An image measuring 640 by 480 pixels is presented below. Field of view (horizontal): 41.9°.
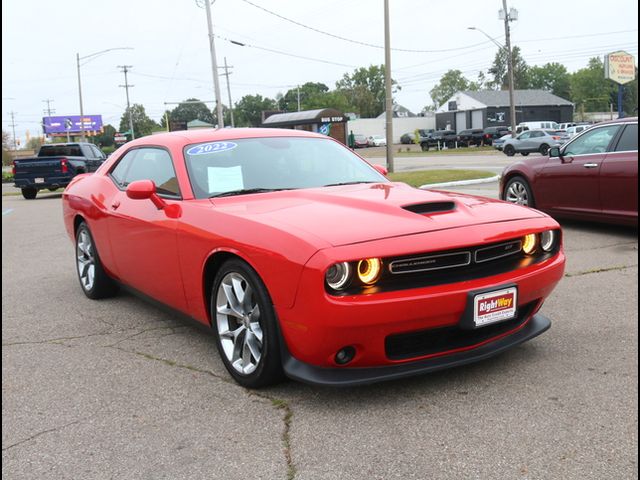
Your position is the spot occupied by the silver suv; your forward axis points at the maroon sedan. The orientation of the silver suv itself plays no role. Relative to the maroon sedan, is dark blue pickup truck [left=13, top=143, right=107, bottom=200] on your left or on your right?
right

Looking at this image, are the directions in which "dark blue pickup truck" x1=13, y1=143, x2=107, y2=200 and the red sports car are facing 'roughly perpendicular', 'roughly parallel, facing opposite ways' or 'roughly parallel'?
roughly perpendicular

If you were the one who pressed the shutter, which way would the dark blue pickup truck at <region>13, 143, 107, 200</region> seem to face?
facing away from the viewer and to the right of the viewer

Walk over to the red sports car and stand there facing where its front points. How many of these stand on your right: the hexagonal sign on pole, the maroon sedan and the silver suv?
0

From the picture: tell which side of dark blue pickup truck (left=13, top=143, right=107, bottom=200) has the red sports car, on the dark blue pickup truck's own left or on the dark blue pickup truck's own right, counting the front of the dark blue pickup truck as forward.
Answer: on the dark blue pickup truck's own right

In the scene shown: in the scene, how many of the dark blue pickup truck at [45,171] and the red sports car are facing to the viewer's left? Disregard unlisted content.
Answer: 0

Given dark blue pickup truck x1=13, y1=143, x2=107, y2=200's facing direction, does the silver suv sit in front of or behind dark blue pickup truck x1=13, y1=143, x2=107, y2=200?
in front

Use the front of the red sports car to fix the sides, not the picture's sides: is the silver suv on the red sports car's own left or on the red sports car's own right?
on the red sports car's own left

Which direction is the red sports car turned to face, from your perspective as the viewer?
facing the viewer and to the right of the viewer

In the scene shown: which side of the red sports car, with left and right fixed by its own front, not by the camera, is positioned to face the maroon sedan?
left

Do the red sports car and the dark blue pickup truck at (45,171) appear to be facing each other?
no
